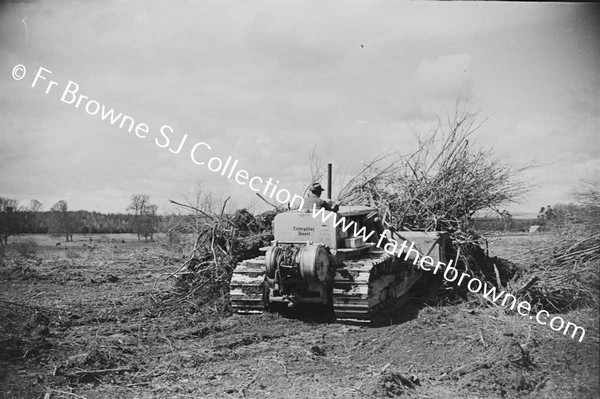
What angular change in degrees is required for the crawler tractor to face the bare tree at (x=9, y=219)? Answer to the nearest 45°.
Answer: approximately 90° to its left

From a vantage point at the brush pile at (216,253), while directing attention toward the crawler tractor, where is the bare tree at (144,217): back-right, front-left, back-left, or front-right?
back-left

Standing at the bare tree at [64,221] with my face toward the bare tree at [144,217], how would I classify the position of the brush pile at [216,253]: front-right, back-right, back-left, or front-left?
front-right

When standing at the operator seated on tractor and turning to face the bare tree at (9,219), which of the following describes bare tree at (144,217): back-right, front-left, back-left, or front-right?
front-right

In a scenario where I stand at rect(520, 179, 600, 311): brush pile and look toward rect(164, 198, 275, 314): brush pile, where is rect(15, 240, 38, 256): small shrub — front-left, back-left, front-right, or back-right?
front-right

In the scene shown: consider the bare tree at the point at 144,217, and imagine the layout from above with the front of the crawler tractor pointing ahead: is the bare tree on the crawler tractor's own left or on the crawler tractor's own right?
on the crawler tractor's own left

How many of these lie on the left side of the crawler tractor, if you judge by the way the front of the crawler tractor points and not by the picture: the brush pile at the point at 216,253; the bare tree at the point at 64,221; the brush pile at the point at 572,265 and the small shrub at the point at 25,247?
3

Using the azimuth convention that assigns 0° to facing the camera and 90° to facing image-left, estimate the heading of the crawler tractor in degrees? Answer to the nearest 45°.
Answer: approximately 225°

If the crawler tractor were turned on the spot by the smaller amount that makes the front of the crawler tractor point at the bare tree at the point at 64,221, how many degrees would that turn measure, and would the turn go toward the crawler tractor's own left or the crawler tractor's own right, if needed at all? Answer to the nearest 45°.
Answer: approximately 90° to the crawler tractor's own left

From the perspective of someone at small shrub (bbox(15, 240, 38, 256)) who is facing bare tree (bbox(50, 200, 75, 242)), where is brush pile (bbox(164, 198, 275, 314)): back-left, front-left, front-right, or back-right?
back-right

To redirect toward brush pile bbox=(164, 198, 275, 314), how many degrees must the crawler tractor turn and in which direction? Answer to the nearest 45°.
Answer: approximately 90° to its left
